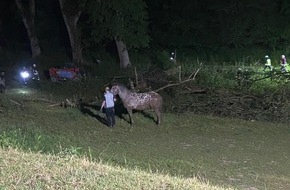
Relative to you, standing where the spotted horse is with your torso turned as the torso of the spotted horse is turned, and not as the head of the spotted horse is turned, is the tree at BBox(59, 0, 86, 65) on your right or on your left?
on your right

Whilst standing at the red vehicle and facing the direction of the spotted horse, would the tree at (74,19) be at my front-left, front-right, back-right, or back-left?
back-left

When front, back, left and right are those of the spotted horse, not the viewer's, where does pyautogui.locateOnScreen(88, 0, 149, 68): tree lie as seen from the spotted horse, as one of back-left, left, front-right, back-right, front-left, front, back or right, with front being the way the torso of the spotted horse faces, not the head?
right

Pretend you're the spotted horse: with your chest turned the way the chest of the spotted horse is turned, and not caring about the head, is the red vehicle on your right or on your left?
on your right

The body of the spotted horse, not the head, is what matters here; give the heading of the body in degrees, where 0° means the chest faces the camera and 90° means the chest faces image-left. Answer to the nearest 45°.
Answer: approximately 90°

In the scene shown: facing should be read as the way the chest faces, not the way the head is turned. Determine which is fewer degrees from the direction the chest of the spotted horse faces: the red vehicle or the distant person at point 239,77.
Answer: the red vehicle

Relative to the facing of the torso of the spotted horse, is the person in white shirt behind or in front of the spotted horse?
in front
